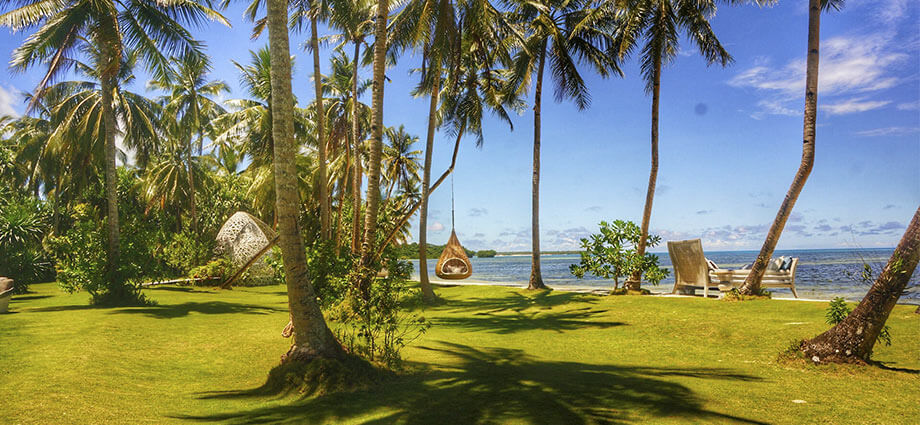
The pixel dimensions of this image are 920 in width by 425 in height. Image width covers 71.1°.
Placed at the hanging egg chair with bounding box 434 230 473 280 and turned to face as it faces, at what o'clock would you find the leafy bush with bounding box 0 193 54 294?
The leafy bush is roughly at 3 o'clock from the hanging egg chair.

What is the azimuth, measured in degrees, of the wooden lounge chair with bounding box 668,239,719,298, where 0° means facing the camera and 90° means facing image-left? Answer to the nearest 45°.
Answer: approximately 225°

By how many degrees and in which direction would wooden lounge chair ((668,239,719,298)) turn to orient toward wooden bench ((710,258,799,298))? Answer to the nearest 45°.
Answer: approximately 45° to its right

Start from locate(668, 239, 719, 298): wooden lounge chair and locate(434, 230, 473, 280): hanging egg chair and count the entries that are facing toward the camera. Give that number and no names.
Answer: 1

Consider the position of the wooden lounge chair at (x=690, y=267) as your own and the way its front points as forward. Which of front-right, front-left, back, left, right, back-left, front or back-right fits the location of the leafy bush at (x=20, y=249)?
back-left

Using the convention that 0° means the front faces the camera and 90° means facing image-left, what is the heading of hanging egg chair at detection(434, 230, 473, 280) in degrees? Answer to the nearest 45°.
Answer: approximately 0°

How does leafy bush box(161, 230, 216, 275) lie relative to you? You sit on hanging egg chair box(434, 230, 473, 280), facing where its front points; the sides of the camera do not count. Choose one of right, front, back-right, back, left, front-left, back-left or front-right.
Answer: right

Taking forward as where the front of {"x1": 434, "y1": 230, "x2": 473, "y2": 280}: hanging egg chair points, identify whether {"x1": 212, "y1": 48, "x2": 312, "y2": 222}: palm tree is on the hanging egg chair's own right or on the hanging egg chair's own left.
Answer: on the hanging egg chair's own right

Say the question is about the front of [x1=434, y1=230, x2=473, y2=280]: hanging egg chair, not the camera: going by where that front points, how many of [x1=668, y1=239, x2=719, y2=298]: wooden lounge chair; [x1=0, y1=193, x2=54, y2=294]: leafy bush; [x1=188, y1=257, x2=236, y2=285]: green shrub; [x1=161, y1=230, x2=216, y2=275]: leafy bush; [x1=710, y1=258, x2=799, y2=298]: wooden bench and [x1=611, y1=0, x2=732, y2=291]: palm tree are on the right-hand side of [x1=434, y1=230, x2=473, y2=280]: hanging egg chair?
3
